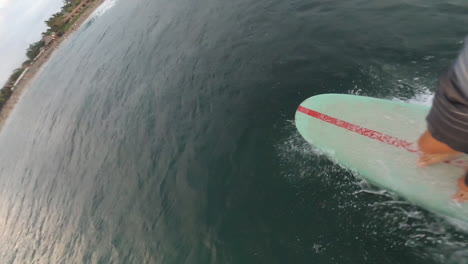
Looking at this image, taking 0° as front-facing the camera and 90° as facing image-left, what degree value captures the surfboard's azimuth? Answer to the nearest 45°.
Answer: approximately 135°
